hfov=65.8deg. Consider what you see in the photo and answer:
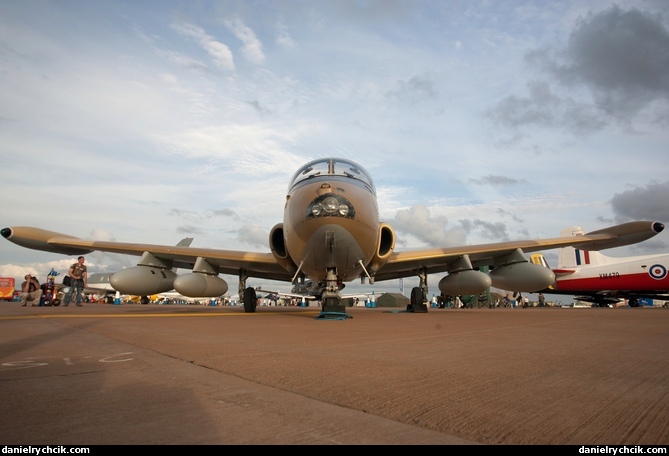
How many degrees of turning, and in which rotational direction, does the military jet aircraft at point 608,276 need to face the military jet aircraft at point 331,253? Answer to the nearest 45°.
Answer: approximately 90° to its right

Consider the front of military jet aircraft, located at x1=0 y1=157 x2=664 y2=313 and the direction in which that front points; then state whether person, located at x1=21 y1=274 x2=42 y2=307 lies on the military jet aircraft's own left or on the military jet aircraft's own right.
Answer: on the military jet aircraft's own right

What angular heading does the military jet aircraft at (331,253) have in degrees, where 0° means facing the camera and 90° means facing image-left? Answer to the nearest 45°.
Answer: approximately 0°

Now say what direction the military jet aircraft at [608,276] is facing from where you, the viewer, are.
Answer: facing to the right of the viewer

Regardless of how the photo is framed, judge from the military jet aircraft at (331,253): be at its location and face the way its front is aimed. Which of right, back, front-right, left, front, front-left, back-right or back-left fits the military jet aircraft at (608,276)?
back-left

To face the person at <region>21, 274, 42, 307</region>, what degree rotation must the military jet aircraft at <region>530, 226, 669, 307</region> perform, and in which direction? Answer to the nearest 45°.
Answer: approximately 135° to its right

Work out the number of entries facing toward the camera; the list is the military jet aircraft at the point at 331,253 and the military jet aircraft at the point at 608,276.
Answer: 1
